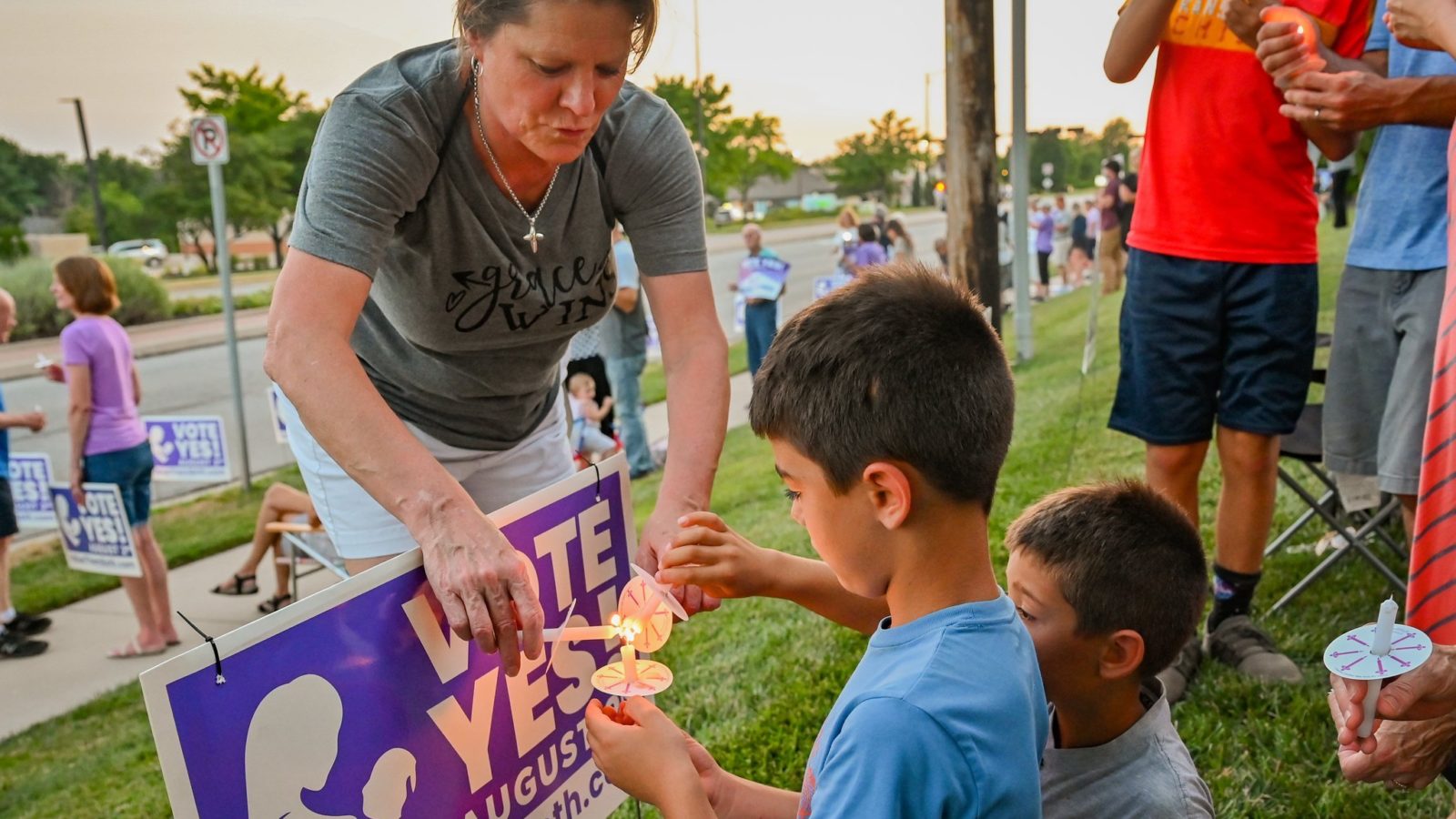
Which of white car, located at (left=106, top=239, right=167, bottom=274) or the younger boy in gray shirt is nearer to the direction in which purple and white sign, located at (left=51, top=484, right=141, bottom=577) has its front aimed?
the younger boy in gray shirt

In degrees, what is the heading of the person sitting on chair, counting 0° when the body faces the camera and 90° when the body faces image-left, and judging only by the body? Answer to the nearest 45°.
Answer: approximately 90°

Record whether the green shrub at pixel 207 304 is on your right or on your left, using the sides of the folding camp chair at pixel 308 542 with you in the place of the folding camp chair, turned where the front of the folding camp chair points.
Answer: on your right

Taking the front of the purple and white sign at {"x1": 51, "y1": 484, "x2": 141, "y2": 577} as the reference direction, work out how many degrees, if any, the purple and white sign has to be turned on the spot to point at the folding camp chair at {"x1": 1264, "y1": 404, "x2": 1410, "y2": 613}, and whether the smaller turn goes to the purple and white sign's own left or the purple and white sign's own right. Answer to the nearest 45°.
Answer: approximately 45° to the purple and white sign's own left

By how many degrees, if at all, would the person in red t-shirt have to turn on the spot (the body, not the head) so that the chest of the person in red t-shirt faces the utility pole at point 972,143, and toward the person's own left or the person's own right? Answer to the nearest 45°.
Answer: approximately 180°

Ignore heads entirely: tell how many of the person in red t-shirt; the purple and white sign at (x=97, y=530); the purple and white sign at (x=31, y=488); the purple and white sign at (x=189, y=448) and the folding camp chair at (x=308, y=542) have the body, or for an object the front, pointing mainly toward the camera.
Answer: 4

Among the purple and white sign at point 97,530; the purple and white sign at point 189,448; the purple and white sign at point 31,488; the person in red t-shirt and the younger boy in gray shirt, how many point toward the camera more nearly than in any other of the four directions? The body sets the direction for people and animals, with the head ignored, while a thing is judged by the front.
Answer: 4

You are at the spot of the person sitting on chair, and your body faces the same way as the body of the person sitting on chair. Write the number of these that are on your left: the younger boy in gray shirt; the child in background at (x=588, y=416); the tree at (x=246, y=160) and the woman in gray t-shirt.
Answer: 2

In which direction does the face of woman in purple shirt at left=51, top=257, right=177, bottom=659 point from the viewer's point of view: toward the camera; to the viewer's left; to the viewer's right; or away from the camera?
to the viewer's left

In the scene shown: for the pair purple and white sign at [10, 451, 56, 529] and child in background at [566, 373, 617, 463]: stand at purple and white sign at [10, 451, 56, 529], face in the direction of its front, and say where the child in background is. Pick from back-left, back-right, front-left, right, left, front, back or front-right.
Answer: left
